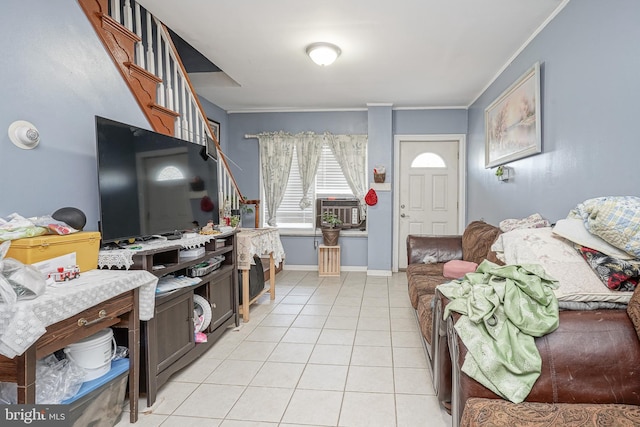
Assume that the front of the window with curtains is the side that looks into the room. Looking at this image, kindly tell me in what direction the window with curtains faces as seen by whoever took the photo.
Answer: facing the viewer

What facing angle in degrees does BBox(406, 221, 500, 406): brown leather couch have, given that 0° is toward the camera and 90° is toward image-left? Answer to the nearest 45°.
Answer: approximately 90°

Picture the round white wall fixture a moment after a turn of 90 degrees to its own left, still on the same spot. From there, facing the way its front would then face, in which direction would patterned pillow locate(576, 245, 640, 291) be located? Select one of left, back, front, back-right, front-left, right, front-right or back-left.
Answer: right

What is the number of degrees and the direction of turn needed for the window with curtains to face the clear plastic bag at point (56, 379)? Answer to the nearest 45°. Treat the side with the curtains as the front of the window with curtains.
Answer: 0° — it already faces it

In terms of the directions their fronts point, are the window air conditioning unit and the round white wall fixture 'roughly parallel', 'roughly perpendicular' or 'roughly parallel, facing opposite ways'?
roughly perpendicular

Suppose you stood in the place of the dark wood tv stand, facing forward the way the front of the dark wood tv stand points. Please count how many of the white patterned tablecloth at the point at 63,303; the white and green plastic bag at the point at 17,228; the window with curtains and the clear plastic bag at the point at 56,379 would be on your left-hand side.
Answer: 1

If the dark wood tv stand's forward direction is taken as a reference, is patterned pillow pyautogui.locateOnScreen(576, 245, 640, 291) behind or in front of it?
in front

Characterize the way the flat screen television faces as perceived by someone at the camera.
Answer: facing the viewer and to the right of the viewer

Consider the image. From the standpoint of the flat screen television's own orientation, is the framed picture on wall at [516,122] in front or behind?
in front

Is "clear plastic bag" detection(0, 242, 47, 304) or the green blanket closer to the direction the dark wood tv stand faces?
the green blanket

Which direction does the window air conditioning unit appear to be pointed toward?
toward the camera

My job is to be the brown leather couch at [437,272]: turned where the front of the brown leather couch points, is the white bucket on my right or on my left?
on my left

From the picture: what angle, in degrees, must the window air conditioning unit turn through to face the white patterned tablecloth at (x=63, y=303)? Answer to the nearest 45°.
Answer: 0° — it already faces it

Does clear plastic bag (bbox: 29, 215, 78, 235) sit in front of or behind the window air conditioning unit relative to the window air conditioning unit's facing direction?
in front

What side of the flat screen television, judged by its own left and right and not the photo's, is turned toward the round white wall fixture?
right
